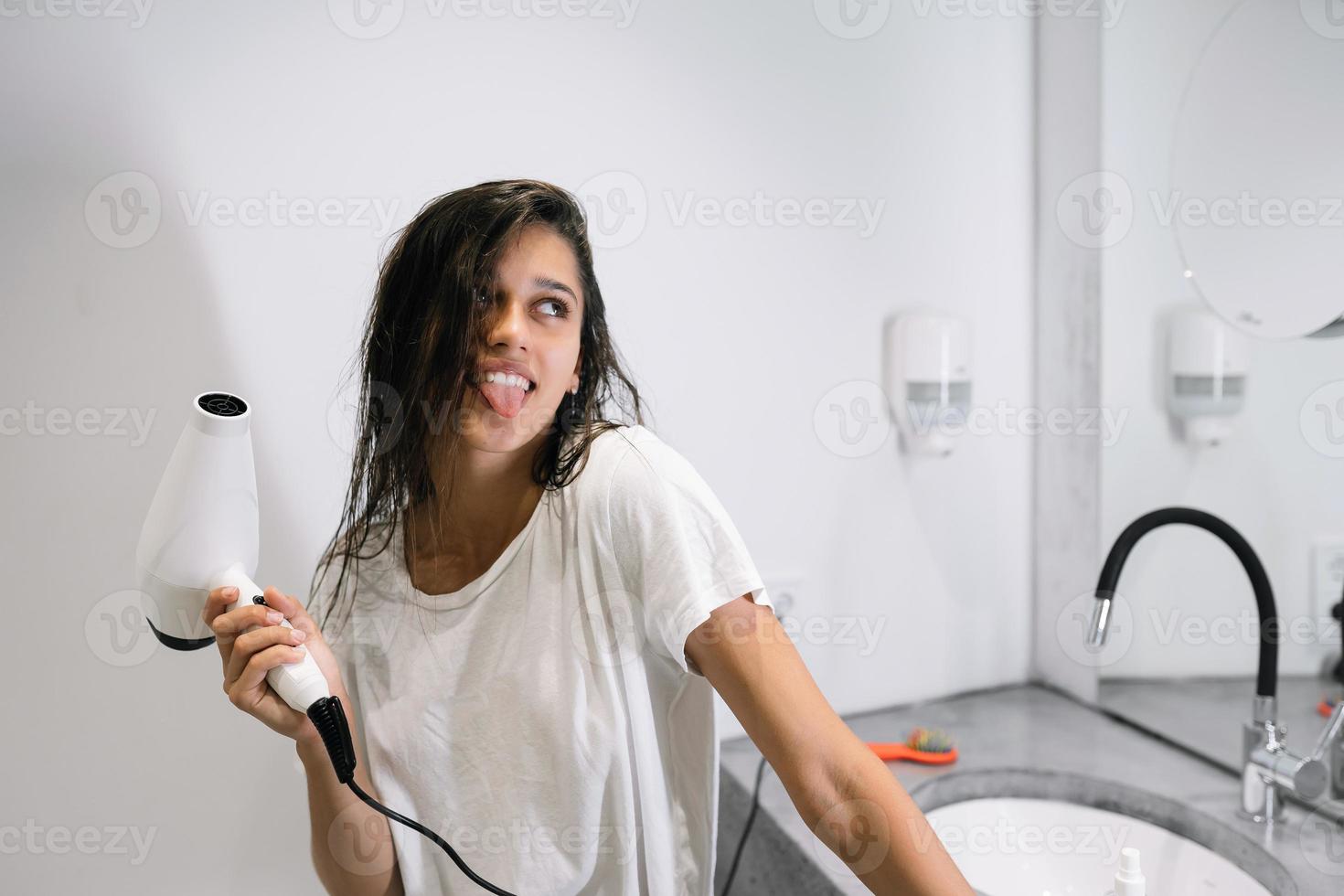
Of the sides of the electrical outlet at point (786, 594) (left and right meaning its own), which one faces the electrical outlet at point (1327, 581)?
left

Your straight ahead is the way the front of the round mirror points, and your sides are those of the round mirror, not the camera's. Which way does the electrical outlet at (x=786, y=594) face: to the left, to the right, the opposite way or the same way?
to the left

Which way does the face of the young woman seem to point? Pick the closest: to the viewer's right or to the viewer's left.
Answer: to the viewer's right

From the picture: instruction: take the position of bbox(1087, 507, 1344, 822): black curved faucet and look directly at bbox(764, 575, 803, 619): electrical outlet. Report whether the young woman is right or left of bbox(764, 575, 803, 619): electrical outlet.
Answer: left

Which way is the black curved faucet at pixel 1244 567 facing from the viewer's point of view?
to the viewer's left

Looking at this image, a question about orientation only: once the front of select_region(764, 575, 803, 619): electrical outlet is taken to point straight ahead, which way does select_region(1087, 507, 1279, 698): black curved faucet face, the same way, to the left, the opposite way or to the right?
to the right

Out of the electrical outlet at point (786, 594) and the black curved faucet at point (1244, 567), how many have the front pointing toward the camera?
1
